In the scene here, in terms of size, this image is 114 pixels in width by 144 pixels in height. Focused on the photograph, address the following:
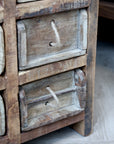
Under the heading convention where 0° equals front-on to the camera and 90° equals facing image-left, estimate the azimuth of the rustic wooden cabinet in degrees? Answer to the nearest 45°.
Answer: approximately 315°
